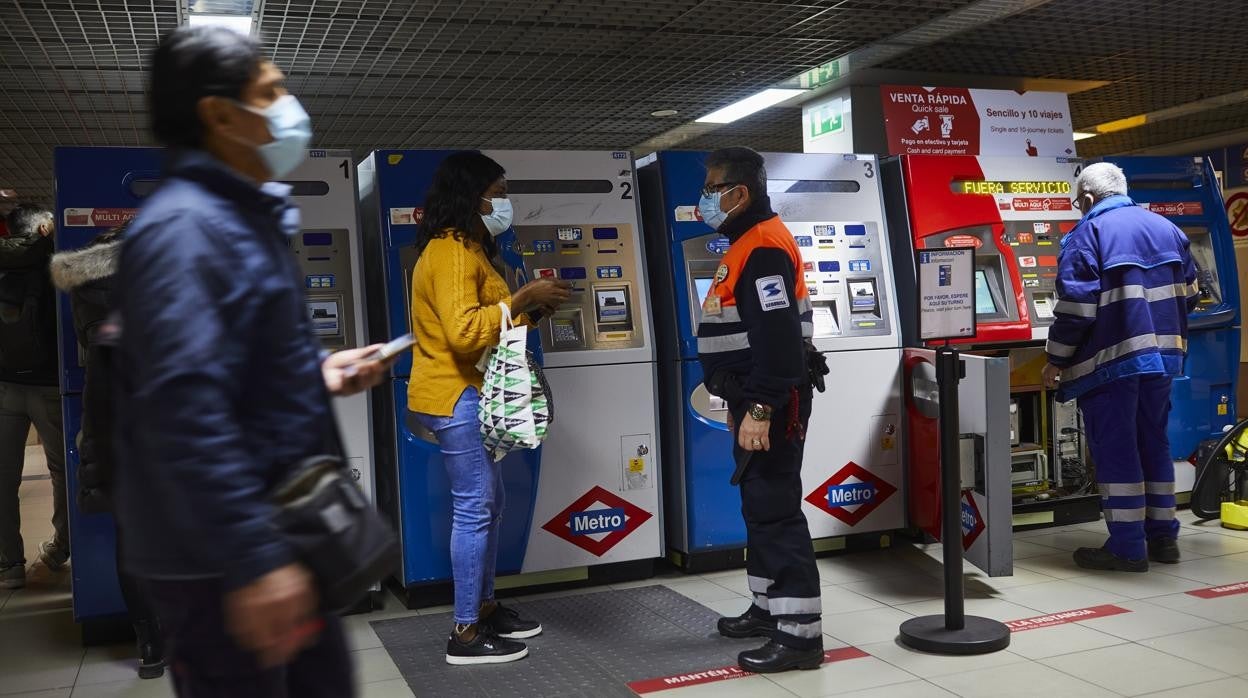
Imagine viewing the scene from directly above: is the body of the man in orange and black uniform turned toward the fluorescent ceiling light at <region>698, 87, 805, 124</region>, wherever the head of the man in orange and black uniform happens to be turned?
no

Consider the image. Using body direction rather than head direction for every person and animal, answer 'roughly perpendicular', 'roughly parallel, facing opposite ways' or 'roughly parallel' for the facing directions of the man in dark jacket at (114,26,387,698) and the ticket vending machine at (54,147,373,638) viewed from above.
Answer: roughly perpendicular

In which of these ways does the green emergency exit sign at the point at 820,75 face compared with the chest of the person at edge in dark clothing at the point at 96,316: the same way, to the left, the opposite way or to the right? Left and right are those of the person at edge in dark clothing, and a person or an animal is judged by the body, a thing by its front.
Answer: the opposite way

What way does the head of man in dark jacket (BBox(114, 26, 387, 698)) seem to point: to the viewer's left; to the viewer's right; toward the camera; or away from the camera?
to the viewer's right

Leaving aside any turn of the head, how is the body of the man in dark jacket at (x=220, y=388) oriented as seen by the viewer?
to the viewer's right

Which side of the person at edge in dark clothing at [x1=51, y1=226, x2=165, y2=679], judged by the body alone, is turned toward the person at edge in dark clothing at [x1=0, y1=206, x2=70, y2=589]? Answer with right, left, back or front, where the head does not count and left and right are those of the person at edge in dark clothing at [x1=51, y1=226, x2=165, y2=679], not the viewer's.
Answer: left

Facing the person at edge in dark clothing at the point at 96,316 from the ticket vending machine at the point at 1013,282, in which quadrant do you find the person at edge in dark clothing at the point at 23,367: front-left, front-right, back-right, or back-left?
front-right

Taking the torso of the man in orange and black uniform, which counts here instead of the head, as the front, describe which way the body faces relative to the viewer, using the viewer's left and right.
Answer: facing to the left of the viewer

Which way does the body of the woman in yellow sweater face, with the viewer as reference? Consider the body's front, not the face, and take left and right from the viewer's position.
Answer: facing to the right of the viewer

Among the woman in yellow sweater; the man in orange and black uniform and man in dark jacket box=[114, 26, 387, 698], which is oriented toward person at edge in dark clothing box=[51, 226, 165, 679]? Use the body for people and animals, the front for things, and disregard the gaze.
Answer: the man in orange and black uniform

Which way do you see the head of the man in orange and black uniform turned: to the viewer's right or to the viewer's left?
to the viewer's left

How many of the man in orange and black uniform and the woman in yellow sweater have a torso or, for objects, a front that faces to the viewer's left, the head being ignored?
1

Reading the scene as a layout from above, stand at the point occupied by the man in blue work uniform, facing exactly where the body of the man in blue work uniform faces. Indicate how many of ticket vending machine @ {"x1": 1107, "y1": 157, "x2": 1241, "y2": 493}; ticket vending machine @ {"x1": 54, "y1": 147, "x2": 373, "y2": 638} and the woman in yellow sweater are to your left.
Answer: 2
